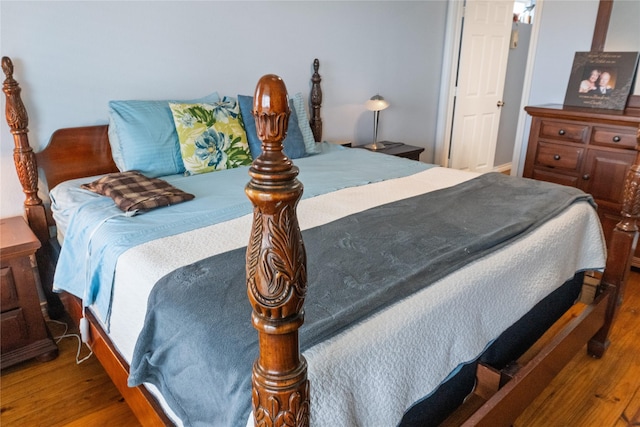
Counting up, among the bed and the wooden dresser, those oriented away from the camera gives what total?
0

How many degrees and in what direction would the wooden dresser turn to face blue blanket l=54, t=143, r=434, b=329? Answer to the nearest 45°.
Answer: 0° — it already faces it

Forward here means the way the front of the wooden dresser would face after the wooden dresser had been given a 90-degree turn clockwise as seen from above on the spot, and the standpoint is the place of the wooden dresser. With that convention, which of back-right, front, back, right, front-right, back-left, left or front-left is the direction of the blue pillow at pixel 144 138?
left

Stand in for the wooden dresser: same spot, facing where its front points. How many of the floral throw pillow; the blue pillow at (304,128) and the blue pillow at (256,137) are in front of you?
3

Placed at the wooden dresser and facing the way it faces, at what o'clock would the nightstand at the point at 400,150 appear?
The nightstand is roughly at 1 o'clock from the wooden dresser.

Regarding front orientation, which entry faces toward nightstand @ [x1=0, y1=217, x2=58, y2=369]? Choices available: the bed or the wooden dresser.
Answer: the wooden dresser

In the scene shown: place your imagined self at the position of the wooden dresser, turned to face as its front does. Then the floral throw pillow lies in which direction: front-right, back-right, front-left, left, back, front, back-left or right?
front

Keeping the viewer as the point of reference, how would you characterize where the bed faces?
facing the viewer and to the right of the viewer

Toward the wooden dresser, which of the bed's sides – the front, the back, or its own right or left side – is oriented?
left

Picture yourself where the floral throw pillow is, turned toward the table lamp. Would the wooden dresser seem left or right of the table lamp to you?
right

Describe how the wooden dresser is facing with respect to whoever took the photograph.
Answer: facing the viewer and to the left of the viewer

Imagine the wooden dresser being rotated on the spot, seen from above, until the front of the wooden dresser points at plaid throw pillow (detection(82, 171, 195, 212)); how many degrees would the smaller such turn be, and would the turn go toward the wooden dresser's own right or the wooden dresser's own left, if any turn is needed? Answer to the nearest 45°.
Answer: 0° — it already faces it

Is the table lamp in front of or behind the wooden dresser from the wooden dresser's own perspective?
in front
